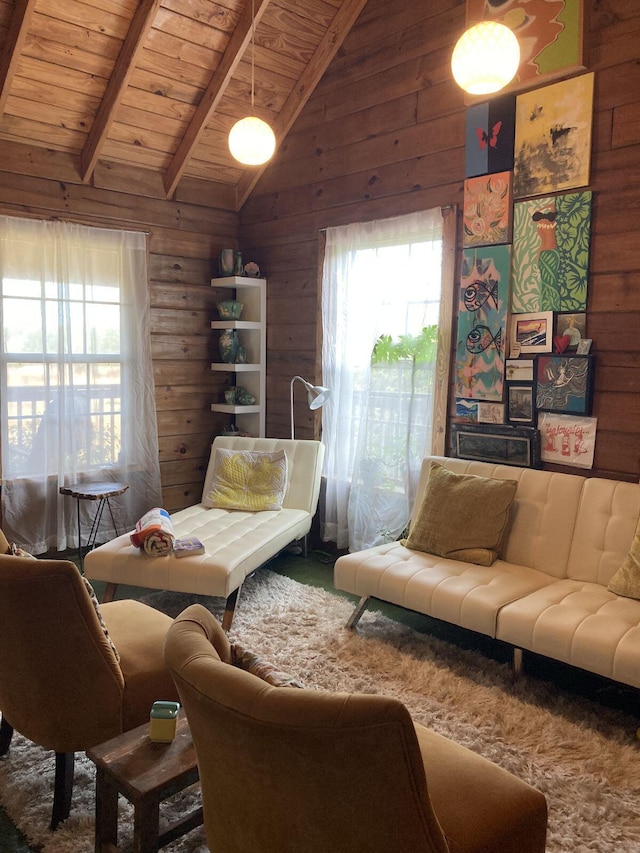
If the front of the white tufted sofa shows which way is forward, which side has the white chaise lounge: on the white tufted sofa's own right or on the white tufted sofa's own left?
on the white tufted sofa's own right

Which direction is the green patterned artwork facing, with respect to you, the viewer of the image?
facing the viewer and to the left of the viewer

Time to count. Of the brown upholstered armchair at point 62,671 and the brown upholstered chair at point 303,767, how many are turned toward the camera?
0

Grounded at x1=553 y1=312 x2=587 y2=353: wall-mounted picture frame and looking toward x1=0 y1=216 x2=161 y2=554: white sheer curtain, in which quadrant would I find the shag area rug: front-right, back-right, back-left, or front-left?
front-left

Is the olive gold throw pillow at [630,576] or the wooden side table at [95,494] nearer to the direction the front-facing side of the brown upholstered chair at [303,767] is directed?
the olive gold throw pillow

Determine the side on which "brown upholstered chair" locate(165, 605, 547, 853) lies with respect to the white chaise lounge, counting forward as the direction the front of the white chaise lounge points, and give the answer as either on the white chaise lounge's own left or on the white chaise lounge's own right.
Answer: on the white chaise lounge's own left

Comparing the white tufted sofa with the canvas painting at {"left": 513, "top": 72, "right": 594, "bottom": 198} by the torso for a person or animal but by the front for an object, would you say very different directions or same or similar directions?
same or similar directions

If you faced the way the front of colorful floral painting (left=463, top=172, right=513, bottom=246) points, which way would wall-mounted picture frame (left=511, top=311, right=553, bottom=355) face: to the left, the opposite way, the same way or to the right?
the same way

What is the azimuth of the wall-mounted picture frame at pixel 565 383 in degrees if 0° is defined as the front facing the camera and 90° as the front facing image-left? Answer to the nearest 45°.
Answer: approximately 45°

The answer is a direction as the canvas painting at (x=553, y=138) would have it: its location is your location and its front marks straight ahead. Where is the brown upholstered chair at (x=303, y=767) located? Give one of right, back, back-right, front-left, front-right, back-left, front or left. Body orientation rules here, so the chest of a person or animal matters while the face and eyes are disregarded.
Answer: front-left

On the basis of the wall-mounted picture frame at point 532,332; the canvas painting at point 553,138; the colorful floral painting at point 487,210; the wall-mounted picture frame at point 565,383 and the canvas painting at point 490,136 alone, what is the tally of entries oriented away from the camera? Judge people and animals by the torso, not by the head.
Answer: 0

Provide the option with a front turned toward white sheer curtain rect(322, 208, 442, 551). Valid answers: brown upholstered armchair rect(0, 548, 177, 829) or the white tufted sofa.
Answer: the brown upholstered armchair

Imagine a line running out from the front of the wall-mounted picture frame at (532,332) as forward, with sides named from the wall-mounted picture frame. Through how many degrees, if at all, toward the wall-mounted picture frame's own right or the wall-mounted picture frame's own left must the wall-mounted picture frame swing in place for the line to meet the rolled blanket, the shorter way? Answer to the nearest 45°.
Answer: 0° — it already faces it

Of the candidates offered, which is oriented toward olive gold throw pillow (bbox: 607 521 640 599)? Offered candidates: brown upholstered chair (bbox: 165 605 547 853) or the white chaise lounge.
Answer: the brown upholstered chair

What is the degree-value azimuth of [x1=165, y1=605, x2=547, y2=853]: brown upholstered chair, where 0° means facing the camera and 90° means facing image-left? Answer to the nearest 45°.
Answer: approximately 225°

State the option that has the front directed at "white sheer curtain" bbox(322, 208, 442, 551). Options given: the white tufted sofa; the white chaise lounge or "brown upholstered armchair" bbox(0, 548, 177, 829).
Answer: the brown upholstered armchair

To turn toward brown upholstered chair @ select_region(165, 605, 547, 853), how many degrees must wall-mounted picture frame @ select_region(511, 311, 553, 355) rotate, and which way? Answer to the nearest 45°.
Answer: approximately 45° to its left

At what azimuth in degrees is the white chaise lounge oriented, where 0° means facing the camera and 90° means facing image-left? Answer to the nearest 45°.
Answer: approximately 45°

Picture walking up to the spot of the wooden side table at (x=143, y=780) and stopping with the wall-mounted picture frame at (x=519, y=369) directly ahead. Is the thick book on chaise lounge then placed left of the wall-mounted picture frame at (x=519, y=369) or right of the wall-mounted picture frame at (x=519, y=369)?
left
